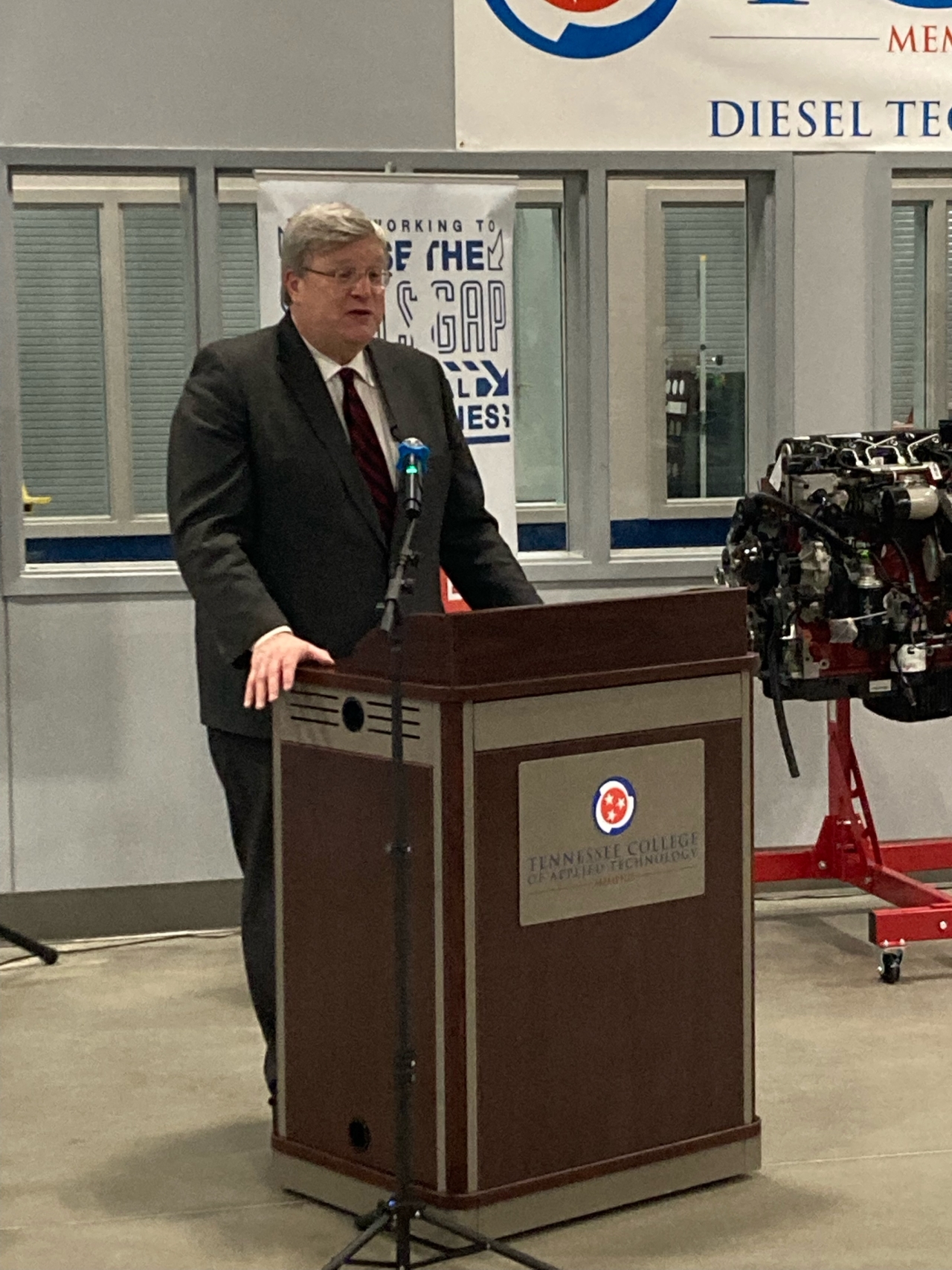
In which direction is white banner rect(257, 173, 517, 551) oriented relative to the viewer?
toward the camera

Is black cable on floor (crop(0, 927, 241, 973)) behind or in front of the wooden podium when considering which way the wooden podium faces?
behind

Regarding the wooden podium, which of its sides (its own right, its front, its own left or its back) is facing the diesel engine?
left

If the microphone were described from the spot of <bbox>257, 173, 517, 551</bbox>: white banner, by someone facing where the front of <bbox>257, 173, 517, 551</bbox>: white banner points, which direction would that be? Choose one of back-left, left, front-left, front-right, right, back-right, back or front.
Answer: front

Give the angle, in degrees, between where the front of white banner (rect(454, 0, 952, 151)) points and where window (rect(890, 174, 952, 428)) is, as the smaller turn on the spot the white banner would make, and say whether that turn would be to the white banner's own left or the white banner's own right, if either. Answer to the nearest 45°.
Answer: approximately 135° to the white banner's own left

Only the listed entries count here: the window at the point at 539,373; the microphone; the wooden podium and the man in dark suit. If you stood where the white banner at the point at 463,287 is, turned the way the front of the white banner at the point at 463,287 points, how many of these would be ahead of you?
3

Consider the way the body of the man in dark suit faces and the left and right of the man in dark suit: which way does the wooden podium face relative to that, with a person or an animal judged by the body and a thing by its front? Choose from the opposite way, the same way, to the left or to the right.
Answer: the same way

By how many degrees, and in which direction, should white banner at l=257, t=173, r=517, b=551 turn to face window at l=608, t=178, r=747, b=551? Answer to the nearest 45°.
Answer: approximately 135° to its left

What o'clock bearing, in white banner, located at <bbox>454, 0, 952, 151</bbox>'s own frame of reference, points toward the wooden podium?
The wooden podium is roughly at 12 o'clock from the white banner.

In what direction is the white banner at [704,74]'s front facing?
toward the camera

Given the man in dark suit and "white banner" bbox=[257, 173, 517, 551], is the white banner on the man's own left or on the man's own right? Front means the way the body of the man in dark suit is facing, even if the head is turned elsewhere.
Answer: on the man's own left

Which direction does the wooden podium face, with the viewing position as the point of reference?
facing the viewer and to the right of the viewer

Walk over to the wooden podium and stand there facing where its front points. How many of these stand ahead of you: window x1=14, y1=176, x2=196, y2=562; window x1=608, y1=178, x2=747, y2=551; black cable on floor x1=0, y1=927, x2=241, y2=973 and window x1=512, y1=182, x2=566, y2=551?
0

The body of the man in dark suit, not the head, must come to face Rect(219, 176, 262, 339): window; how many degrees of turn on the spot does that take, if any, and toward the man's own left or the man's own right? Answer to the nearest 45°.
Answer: approximately 135° to the man's own left

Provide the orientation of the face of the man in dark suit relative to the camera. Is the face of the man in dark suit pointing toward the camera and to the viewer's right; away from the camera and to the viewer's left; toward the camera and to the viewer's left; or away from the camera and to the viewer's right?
toward the camera and to the viewer's right

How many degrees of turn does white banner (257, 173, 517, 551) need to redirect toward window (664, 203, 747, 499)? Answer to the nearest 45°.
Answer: approximately 135° to its left

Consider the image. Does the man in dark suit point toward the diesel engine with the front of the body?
no

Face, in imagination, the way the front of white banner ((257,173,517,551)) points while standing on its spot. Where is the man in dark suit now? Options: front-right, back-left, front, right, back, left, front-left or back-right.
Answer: front
